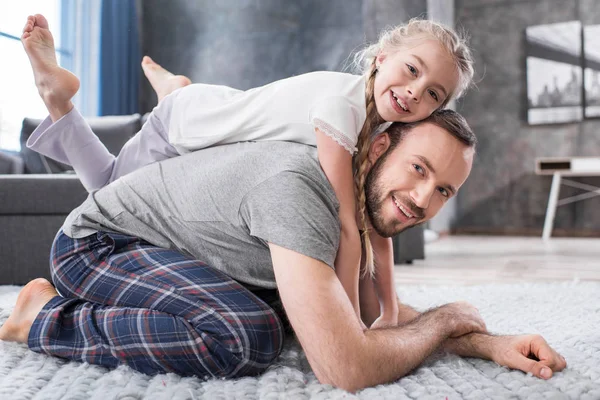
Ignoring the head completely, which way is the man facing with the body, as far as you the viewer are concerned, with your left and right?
facing to the right of the viewer

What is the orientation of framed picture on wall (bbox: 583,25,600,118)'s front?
toward the camera

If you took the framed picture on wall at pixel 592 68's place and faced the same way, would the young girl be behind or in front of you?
in front

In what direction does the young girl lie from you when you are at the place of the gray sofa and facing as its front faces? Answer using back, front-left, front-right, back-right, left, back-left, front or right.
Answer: front-left

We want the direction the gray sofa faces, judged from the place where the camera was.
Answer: facing the viewer

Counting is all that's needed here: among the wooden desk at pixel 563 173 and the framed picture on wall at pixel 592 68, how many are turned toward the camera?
2

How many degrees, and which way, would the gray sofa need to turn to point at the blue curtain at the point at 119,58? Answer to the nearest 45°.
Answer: approximately 180°

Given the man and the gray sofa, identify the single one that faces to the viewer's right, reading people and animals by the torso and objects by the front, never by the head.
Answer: the man

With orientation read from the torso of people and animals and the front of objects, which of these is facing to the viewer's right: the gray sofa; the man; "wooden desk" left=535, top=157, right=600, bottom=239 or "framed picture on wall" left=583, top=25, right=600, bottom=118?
the man

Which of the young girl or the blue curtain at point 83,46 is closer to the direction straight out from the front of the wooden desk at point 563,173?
the young girl

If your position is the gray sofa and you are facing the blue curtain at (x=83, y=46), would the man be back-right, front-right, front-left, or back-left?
back-right

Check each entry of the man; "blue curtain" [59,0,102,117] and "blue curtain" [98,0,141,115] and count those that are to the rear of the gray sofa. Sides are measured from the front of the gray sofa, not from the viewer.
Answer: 2
